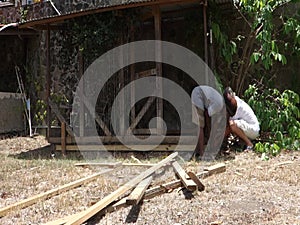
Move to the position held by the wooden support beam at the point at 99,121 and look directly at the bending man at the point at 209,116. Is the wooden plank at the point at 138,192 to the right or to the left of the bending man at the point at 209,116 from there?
right

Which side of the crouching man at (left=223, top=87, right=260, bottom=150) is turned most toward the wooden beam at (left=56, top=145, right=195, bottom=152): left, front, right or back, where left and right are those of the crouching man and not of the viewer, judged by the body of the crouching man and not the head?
front

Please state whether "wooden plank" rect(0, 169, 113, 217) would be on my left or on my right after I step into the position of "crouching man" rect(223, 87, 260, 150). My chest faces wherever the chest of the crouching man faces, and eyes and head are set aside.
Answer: on my left

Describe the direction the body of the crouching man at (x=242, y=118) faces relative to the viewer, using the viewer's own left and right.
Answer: facing to the left of the viewer

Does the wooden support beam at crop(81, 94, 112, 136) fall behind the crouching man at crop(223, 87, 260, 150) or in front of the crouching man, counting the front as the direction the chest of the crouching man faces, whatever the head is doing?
in front

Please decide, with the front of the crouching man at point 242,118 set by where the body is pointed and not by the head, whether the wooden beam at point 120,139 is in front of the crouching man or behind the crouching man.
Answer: in front

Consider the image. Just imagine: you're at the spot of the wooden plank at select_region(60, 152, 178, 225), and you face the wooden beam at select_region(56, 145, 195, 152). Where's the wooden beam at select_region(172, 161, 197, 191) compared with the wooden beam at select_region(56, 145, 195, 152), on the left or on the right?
right

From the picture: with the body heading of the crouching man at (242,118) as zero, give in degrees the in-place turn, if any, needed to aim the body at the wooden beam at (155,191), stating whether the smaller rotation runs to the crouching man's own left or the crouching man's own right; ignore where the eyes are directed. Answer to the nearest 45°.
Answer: approximately 90° to the crouching man's own left

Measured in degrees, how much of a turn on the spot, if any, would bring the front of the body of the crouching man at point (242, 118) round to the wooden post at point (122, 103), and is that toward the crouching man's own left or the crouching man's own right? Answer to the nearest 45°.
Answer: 0° — they already face it
